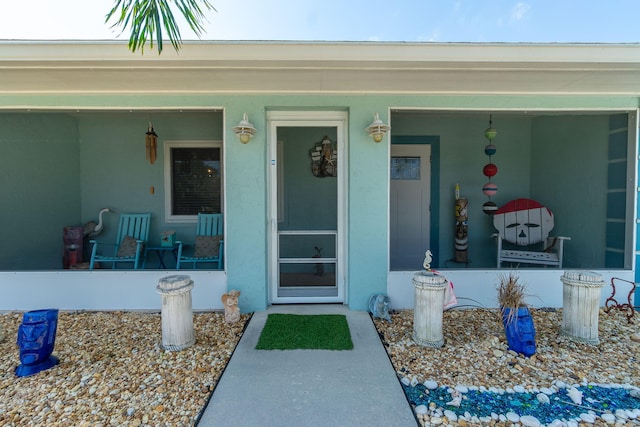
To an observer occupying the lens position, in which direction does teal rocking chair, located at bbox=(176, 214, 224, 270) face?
facing the viewer and to the left of the viewer

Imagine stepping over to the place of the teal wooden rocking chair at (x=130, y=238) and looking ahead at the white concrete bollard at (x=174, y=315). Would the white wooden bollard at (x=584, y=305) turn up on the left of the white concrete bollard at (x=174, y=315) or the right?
left

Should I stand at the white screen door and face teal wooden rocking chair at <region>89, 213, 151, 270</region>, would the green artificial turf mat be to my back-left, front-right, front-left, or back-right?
back-left

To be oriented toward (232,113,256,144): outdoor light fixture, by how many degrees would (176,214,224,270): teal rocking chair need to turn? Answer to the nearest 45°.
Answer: approximately 45° to its left

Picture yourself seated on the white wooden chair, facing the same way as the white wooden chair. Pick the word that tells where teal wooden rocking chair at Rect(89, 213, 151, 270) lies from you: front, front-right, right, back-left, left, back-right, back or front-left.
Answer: front-right

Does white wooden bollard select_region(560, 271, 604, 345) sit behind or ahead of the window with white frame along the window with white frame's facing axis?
ahead

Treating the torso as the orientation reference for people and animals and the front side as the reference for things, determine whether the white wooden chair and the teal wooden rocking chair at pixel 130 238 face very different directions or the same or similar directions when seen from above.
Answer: same or similar directions

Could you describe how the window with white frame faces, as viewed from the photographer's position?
facing the viewer

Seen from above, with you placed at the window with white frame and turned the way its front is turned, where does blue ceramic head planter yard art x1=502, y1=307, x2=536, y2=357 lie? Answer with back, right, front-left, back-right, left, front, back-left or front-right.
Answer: front-left

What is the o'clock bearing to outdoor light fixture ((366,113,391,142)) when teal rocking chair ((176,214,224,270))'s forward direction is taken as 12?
The outdoor light fixture is roughly at 9 o'clock from the teal rocking chair.

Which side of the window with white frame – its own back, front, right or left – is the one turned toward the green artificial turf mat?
front

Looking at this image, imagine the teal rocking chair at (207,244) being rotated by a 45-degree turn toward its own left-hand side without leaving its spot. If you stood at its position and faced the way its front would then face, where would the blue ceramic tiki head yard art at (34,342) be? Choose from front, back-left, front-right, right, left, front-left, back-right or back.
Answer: front-right

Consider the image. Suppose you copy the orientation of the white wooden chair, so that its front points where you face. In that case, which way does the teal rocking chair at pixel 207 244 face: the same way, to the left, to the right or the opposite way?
the same way

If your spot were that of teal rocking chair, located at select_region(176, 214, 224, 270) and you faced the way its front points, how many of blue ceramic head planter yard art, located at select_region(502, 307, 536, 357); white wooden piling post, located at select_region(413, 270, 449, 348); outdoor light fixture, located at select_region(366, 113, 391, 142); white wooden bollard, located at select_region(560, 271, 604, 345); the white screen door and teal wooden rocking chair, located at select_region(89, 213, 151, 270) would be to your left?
5

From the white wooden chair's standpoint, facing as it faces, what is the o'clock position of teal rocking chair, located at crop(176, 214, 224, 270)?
The teal rocking chair is roughly at 2 o'clock from the white wooden chair.

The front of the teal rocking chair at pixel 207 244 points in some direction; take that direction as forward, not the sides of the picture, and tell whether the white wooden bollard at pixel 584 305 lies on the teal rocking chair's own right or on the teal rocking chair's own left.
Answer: on the teal rocking chair's own left

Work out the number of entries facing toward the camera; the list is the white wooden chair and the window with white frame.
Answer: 2
